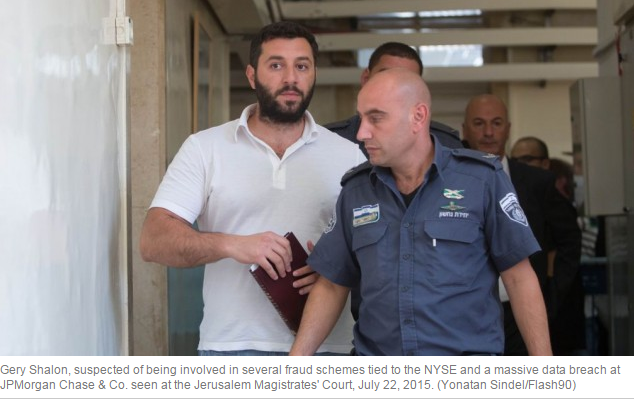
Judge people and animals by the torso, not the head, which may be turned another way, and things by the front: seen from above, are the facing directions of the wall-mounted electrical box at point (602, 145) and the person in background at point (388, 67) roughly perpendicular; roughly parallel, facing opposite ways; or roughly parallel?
roughly perpendicular

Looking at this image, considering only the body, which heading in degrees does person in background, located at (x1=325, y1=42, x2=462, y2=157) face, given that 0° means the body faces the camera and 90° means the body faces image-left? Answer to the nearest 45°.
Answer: approximately 0°

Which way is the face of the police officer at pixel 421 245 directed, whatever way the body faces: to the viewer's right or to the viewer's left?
to the viewer's left

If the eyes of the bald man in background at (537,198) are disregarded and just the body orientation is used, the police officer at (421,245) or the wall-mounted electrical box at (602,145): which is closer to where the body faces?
the police officer

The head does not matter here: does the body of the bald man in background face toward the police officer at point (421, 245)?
yes

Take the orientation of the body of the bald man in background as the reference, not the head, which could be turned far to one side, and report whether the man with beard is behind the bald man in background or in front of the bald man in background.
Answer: in front
